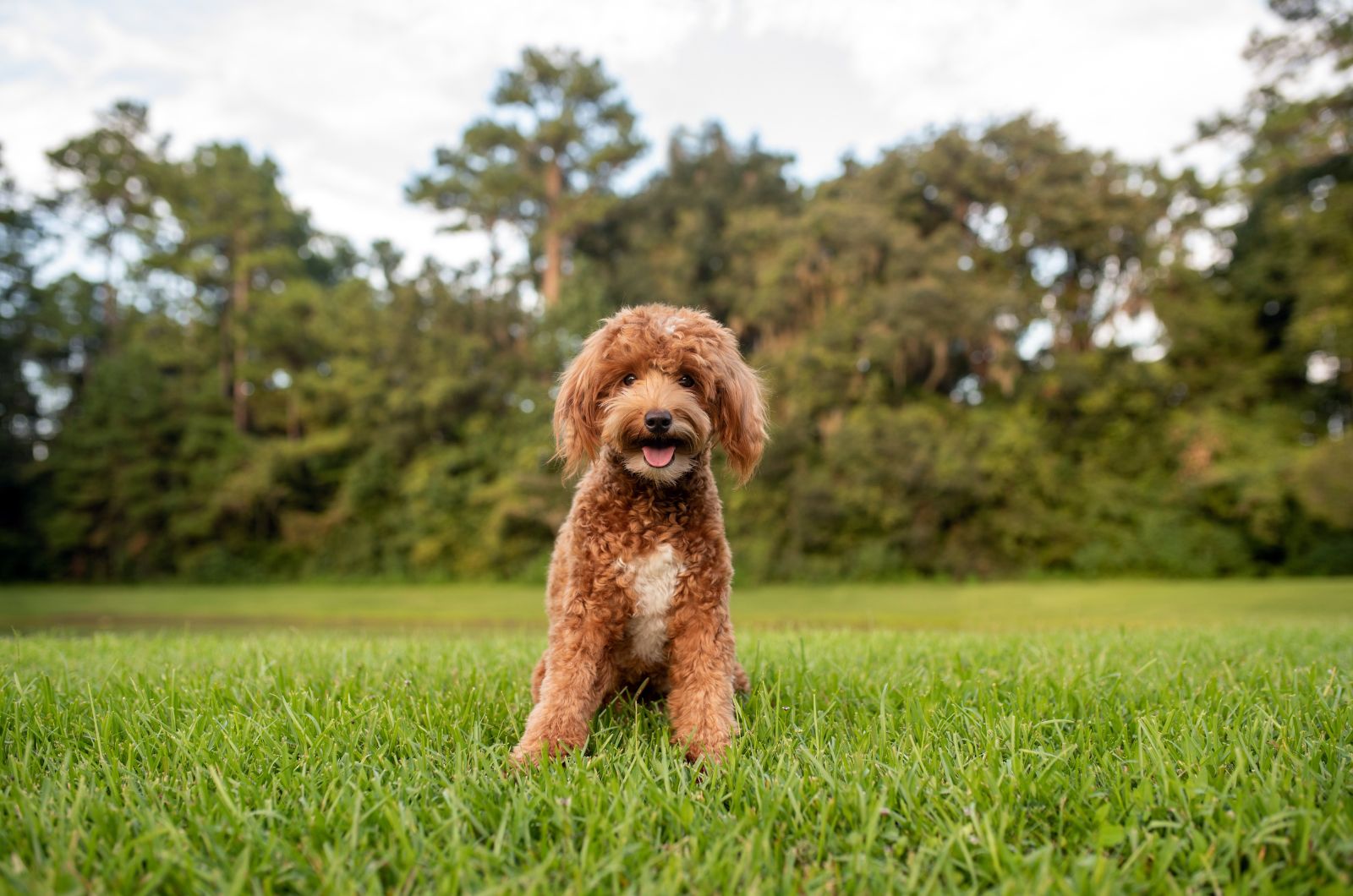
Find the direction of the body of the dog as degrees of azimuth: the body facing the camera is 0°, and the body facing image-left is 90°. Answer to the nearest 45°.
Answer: approximately 0°

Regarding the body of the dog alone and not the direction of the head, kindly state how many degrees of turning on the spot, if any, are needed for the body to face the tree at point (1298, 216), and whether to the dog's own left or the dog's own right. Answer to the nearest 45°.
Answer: approximately 135° to the dog's own left

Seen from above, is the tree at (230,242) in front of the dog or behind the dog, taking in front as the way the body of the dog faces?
behind

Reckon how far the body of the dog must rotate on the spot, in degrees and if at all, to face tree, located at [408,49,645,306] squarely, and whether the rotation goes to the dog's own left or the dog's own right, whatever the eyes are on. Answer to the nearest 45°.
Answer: approximately 180°
